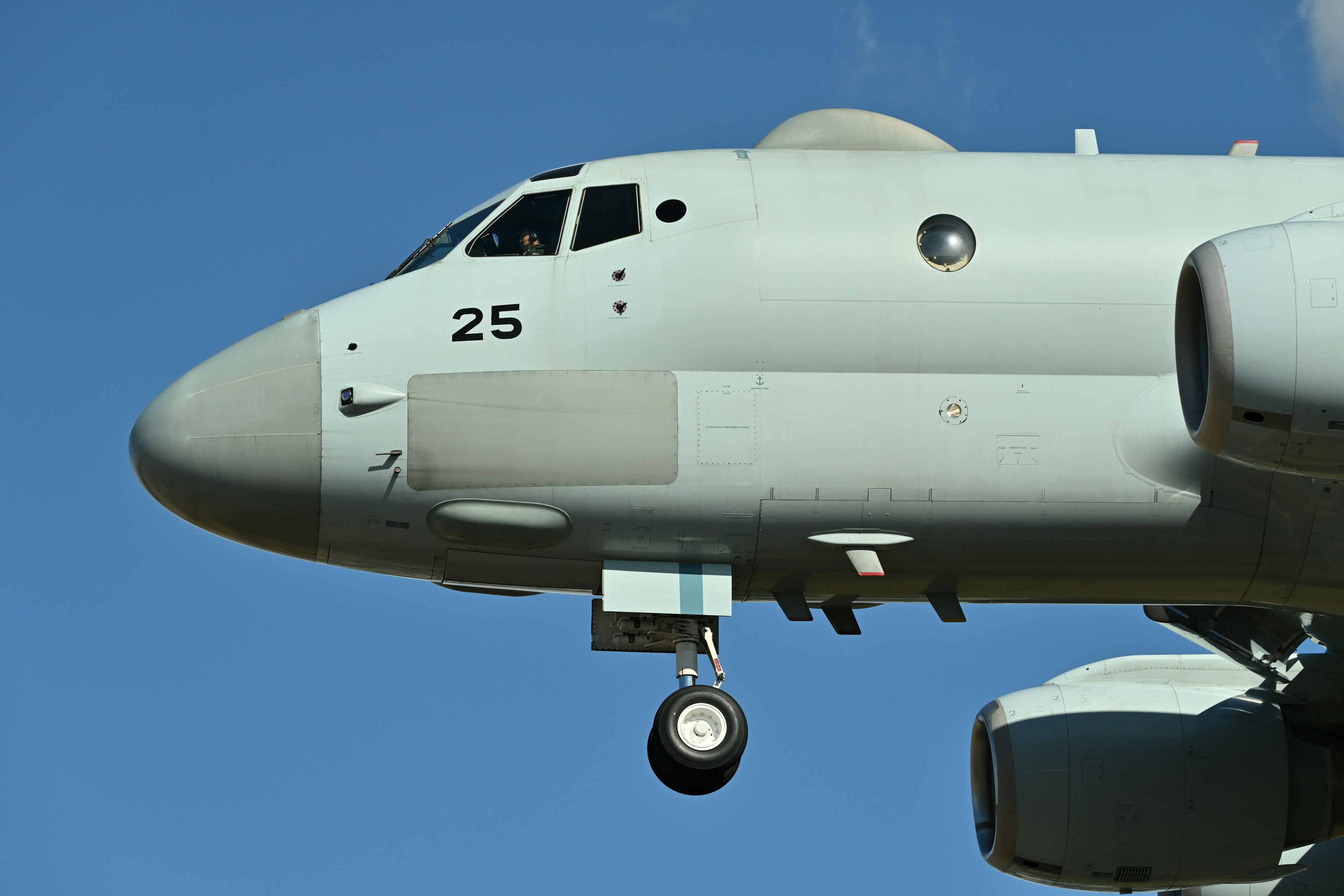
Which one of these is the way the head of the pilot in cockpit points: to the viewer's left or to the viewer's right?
to the viewer's left

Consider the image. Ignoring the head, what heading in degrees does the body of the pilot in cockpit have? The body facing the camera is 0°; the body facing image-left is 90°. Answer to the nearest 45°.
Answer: approximately 90°

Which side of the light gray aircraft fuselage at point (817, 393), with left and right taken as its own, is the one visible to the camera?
left
